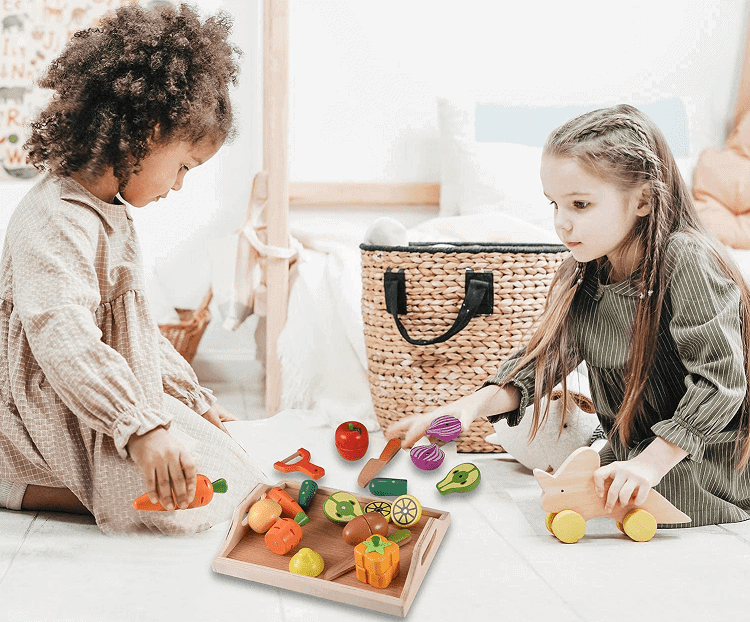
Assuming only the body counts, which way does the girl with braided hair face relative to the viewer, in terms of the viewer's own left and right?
facing the viewer and to the left of the viewer

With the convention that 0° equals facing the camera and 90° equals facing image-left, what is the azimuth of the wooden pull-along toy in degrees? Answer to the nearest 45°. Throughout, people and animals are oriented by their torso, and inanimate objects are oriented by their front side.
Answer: approximately 90°

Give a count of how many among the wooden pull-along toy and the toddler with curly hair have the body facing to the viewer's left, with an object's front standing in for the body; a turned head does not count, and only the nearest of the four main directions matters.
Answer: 1

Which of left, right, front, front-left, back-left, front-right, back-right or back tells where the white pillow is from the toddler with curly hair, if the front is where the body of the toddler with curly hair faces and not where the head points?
front-left

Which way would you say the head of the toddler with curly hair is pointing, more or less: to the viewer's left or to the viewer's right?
to the viewer's right

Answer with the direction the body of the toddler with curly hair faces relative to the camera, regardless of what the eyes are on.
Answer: to the viewer's right
